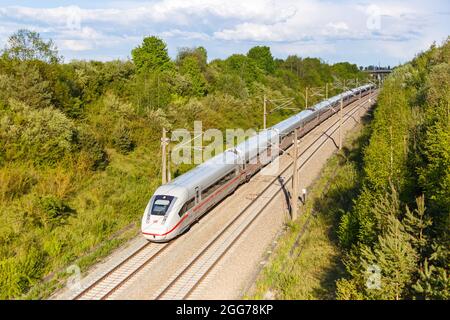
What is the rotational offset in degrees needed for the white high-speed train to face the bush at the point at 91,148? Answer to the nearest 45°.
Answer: approximately 90° to its right

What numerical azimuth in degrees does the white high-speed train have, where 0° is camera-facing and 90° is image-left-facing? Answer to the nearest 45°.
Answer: approximately 45°

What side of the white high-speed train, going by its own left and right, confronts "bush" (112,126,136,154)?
right
